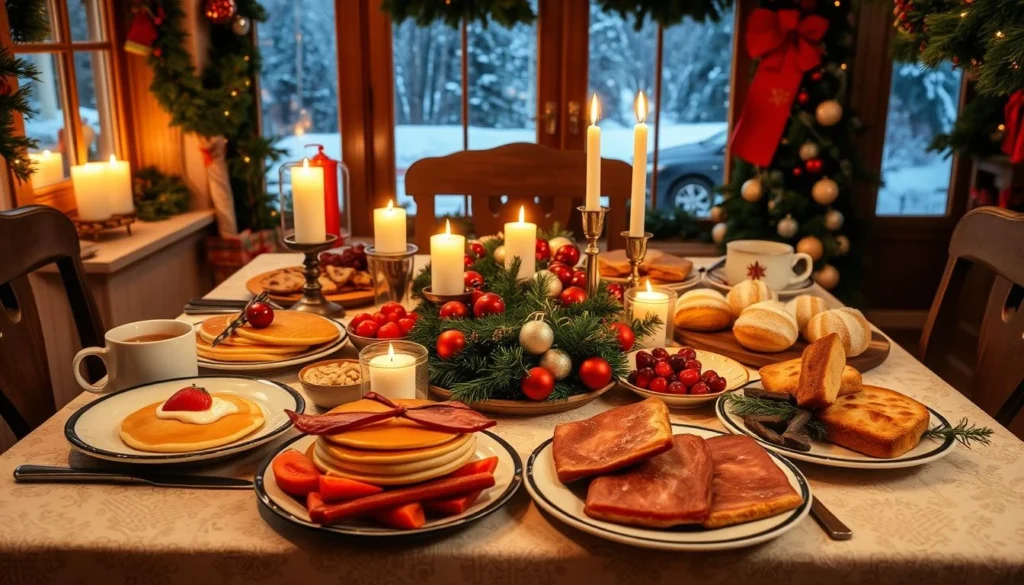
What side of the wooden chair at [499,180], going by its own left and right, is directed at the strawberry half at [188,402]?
front

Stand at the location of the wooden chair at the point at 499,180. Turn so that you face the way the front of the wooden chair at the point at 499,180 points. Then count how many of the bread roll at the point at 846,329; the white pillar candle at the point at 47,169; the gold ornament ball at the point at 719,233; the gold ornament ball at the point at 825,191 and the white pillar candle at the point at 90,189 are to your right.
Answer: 2

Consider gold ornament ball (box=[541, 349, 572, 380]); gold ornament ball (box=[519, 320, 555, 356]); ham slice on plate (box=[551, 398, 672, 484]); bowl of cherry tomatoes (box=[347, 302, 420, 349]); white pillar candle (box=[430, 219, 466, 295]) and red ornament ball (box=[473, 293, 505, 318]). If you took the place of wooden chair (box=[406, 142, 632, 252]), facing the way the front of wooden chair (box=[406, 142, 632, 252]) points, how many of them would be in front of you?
6

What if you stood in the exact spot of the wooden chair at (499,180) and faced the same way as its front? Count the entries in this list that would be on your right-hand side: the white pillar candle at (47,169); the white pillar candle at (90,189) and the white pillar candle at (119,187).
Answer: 3

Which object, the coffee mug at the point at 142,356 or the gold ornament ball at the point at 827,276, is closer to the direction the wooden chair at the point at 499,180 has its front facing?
the coffee mug

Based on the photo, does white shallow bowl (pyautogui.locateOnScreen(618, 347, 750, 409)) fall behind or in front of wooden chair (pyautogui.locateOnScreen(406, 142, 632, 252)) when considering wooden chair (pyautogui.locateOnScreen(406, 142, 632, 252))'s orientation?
in front

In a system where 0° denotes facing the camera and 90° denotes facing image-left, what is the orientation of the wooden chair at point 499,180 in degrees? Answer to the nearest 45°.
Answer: approximately 0°

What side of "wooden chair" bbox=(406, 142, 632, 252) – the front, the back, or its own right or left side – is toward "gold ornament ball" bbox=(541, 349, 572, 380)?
front

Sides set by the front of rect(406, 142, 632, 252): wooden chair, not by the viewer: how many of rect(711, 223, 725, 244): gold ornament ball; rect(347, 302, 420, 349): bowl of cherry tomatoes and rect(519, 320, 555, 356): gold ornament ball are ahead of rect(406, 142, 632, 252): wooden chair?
2

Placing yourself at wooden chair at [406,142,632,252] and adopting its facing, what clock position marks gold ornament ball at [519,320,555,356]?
The gold ornament ball is roughly at 12 o'clock from the wooden chair.

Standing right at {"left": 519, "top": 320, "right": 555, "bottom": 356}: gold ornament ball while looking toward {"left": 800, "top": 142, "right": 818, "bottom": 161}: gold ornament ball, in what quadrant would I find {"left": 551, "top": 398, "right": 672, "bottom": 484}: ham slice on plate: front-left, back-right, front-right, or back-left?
back-right

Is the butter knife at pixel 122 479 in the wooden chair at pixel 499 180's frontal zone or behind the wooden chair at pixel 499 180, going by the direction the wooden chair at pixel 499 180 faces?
frontal zone

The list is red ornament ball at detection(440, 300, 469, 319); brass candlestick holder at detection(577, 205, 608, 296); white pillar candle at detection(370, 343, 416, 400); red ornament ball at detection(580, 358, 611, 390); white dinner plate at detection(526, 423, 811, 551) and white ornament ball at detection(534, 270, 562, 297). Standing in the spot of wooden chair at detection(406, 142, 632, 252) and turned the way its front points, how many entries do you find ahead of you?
6

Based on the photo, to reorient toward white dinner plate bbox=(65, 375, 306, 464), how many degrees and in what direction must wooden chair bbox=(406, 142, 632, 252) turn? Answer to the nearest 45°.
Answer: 0° — it already faces it
